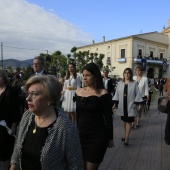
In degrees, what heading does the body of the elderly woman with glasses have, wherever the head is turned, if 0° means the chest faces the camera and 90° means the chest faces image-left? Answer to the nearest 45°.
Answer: approximately 45°

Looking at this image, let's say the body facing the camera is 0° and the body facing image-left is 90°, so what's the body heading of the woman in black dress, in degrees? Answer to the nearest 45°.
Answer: approximately 45°

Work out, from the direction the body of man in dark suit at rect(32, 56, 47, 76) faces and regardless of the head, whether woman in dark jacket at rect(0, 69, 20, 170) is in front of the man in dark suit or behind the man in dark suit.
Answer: in front

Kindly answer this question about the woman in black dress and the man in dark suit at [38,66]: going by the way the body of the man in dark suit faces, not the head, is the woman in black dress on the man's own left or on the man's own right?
on the man's own left

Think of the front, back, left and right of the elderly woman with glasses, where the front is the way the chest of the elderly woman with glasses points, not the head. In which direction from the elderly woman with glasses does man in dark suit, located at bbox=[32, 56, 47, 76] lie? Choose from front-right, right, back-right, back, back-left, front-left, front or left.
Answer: back-right

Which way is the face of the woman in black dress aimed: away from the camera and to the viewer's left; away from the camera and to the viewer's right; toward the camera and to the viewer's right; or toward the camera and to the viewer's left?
toward the camera and to the viewer's left

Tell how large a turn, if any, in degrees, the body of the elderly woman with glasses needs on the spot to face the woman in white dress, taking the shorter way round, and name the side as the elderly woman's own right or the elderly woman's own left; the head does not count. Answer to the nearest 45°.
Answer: approximately 135° to the elderly woman's own right

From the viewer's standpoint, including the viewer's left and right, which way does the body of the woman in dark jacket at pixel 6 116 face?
facing the viewer and to the left of the viewer

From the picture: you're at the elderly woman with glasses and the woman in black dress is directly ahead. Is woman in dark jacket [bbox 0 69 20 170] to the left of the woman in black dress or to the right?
left
